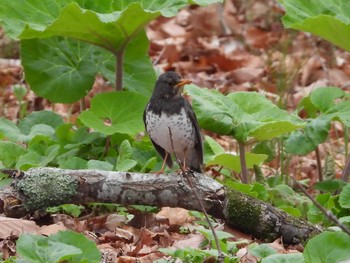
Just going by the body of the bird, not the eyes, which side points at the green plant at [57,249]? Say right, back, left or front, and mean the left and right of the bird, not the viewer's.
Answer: front

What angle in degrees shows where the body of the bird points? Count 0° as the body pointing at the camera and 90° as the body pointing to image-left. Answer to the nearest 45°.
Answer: approximately 0°

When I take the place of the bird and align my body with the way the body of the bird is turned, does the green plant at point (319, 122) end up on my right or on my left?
on my left

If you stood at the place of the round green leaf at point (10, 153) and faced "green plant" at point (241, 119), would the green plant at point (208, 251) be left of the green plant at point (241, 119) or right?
right

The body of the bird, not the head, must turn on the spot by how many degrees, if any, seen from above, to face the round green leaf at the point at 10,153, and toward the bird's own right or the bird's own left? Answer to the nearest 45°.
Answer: approximately 90° to the bird's own right

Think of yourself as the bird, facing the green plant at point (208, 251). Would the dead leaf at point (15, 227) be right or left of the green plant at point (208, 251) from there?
right

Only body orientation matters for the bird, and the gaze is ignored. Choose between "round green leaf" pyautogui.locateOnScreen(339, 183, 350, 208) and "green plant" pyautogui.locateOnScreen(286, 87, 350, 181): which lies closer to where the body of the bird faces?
the round green leaf
